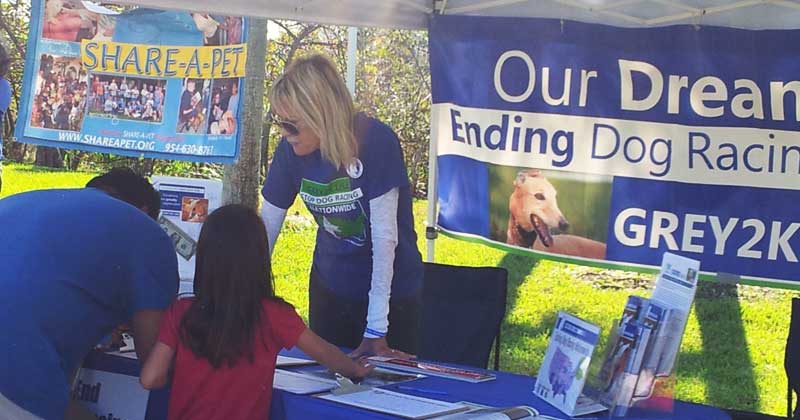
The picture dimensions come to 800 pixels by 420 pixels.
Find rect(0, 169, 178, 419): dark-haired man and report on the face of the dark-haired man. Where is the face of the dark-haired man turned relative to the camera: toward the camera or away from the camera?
away from the camera

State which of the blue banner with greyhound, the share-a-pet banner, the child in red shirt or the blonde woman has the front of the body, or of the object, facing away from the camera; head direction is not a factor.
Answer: the child in red shirt

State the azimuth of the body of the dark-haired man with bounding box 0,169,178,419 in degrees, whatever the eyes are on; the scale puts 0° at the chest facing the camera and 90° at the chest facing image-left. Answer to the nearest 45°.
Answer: approximately 225°

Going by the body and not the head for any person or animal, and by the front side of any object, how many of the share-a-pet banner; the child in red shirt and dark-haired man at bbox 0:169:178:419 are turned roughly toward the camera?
1

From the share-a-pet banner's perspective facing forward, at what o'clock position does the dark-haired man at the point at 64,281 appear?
The dark-haired man is roughly at 12 o'clock from the share-a-pet banner.

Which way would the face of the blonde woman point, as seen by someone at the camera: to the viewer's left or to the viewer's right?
to the viewer's left

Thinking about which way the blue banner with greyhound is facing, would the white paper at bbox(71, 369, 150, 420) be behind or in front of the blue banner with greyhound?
in front

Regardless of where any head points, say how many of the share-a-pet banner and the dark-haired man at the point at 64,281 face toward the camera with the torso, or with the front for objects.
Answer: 1

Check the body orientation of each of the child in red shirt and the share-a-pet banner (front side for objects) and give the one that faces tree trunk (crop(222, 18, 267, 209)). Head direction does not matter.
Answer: the child in red shirt

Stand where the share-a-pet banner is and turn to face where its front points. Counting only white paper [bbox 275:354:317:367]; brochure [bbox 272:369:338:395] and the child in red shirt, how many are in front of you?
3

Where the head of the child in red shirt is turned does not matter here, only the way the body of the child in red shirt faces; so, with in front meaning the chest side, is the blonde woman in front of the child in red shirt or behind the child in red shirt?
in front

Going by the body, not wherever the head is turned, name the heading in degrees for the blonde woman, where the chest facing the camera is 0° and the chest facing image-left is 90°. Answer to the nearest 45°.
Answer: approximately 45°
